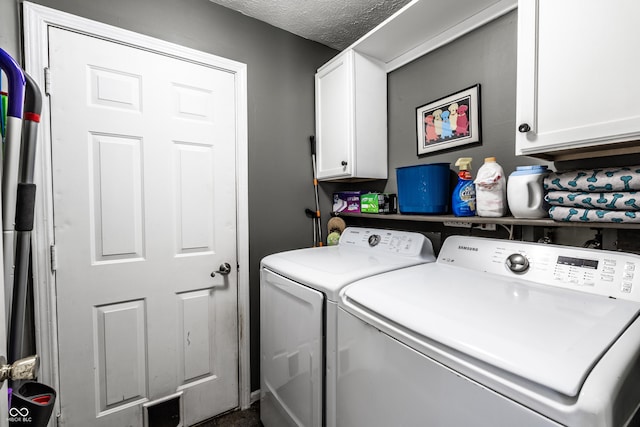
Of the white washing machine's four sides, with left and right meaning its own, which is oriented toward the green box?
right

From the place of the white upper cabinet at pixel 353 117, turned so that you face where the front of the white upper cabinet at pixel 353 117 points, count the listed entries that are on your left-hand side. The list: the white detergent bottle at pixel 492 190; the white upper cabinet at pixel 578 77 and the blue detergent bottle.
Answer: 3

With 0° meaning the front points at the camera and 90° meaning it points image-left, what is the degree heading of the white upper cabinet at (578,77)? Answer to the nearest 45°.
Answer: approximately 45°

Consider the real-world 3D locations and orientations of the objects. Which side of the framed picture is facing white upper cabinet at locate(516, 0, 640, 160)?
left

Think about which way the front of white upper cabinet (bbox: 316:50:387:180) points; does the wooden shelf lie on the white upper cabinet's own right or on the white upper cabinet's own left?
on the white upper cabinet's own left

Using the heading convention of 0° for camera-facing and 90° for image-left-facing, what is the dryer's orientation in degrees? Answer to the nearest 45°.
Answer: approximately 45°

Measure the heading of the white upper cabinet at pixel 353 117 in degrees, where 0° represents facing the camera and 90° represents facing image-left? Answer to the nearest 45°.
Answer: approximately 45°

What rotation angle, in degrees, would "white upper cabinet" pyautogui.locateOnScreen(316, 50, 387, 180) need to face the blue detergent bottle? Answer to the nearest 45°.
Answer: approximately 90° to its left
